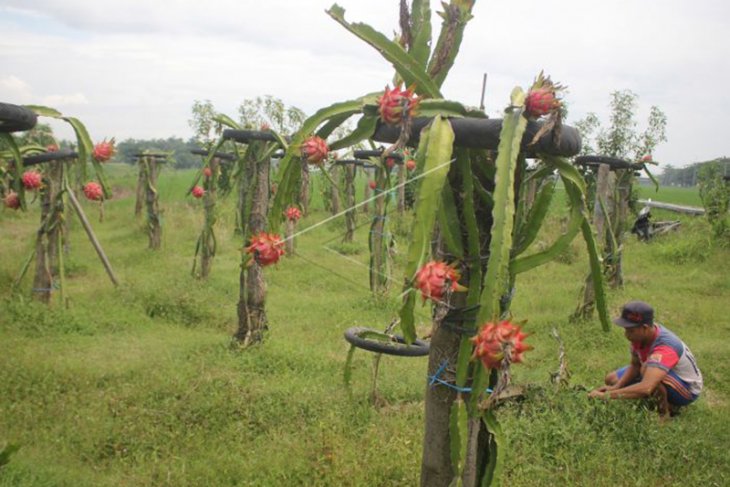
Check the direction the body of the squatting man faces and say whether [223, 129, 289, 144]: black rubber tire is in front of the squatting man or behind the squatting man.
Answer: in front

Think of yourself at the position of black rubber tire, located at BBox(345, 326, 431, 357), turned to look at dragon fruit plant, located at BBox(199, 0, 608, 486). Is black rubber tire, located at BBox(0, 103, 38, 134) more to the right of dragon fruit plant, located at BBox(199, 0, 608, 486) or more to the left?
right

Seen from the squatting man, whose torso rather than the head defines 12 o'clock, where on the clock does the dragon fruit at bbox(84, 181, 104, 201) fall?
The dragon fruit is roughly at 12 o'clock from the squatting man.

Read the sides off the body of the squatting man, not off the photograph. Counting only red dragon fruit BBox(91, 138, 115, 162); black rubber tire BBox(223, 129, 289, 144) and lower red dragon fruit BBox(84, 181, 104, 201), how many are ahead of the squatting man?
3

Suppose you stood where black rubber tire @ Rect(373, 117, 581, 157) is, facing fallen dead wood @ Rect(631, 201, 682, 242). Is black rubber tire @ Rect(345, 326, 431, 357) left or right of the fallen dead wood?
left

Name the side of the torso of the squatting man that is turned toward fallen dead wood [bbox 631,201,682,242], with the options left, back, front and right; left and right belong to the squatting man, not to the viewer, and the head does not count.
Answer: right

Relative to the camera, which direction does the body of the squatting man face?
to the viewer's left

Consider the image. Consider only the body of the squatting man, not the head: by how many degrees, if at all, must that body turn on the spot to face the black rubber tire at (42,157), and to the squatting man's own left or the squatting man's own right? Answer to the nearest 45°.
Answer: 0° — they already face it

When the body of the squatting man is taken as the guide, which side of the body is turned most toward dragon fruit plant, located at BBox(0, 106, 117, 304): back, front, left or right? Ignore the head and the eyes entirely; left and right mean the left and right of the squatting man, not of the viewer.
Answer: front

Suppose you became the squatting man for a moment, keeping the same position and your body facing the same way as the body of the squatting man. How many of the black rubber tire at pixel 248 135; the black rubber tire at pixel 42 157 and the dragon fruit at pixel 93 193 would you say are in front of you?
3

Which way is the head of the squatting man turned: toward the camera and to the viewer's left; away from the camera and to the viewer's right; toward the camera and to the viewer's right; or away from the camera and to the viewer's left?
toward the camera and to the viewer's left
